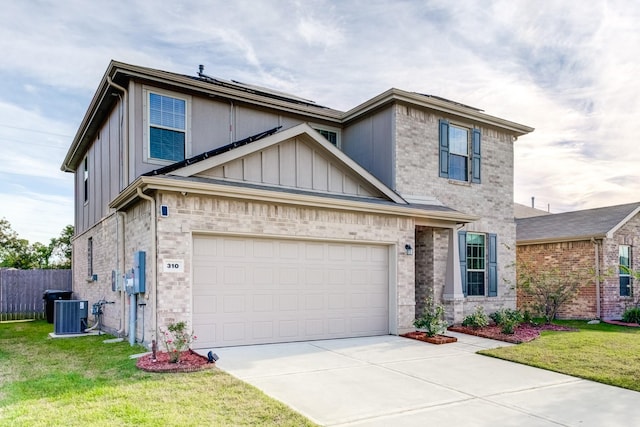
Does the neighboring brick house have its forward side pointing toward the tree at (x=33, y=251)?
no

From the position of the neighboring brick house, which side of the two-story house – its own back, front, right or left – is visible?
left

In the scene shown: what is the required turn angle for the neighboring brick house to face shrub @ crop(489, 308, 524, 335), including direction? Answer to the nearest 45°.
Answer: approximately 45° to its right

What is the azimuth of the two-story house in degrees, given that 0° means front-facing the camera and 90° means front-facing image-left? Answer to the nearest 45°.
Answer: approximately 315°

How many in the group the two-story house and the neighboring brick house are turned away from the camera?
0

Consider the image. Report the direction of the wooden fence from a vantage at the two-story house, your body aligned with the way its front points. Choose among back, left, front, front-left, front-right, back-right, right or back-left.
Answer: back

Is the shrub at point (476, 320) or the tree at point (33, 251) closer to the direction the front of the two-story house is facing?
the shrub

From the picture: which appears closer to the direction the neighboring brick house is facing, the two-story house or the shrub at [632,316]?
the shrub

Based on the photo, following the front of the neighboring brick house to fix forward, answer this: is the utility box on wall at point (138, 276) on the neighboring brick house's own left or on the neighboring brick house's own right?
on the neighboring brick house's own right

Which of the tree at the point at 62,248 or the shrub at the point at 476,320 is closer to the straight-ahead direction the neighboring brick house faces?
the shrub

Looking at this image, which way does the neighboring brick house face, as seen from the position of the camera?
facing the viewer and to the right of the viewer

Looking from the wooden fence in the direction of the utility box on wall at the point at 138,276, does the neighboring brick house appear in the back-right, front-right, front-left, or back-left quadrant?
front-left

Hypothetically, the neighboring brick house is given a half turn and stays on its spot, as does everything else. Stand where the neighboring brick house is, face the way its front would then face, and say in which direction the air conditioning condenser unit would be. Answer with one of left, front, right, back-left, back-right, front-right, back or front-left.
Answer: left

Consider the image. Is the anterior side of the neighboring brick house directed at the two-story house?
no

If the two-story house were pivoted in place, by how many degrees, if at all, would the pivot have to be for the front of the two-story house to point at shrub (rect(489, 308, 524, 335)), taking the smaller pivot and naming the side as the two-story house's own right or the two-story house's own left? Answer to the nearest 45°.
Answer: approximately 45° to the two-story house's own left
